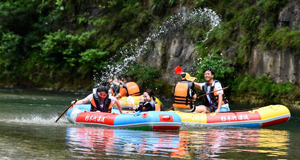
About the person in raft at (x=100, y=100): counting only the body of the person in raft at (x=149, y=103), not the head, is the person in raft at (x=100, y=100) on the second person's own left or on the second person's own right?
on the second person's own right

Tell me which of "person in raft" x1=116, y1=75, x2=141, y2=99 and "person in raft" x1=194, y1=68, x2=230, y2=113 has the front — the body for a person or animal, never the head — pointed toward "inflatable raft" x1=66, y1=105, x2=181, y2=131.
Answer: "person in raft" x1=194, y1=68, x2=230, y2=113

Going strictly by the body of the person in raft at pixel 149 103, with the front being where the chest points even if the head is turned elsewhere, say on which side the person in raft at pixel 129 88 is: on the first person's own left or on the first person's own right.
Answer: on the first person's own right

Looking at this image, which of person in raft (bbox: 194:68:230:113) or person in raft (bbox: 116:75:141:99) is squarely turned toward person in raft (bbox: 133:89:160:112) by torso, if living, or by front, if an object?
person in raft (bbox: 194:68:230:113)

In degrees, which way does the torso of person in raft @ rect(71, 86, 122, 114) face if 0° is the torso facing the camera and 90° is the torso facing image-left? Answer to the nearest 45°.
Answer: approximately 0°
